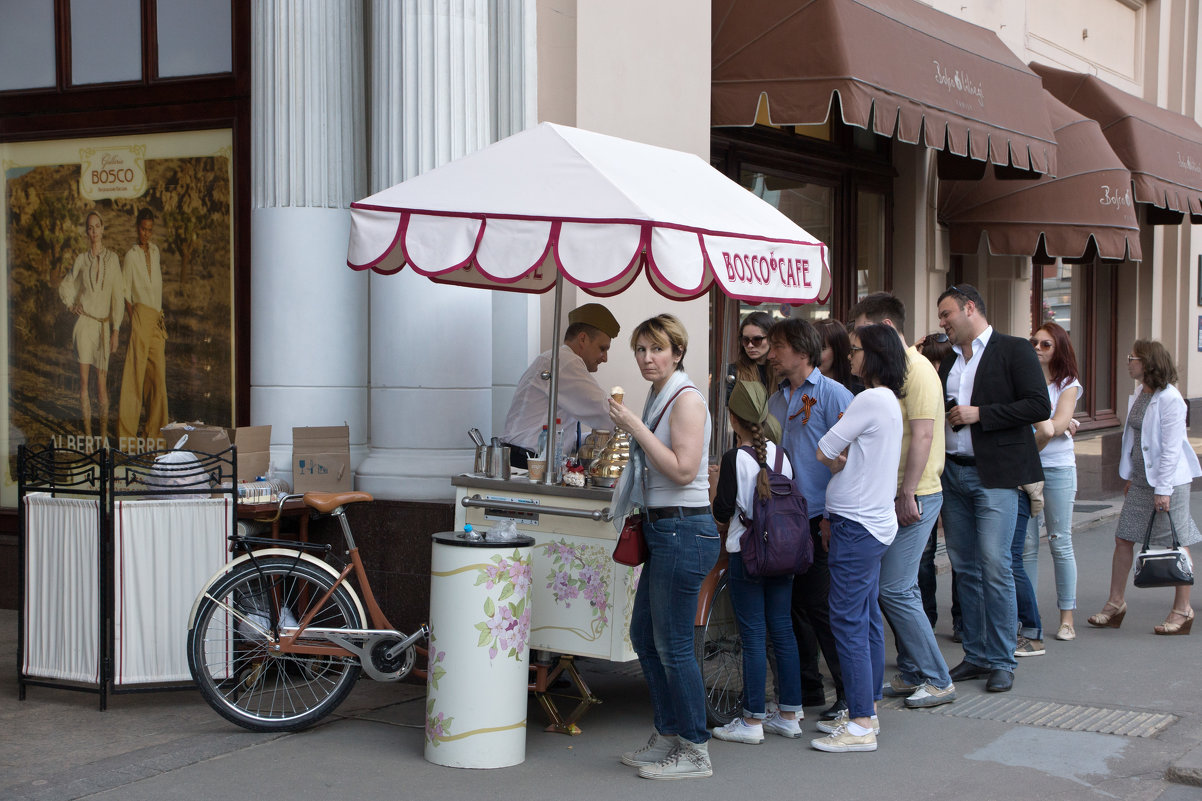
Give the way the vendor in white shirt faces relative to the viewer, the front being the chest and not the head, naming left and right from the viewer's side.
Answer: facing to the right of the viewer

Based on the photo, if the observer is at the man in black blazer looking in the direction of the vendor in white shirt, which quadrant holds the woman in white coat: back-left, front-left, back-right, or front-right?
back-right

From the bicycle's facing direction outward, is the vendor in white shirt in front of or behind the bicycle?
in front

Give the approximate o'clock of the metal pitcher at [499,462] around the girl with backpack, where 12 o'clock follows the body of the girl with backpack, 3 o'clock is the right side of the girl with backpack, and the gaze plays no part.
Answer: The metal pitcher is roughly at 11 o'clock from the girl with backpack.

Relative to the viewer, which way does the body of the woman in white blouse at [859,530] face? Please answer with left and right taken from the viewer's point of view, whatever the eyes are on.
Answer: facing to the left of the viewer

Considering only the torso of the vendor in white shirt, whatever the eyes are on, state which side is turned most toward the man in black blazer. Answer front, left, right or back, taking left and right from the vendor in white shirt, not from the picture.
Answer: front

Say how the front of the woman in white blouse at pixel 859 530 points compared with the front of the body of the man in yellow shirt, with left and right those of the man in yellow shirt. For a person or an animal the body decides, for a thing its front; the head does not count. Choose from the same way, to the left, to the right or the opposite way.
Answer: the same way

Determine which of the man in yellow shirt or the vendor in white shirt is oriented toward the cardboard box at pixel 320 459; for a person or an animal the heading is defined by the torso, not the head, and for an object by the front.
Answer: the man in yellow shirt

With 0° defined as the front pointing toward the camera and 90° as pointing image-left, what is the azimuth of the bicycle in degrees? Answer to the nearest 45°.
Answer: approximately 270°

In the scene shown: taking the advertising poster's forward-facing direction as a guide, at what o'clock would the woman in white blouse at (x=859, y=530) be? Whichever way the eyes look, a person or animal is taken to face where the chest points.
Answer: The woman in white blouse is roughly at 11 o'clock from the advertising poster.

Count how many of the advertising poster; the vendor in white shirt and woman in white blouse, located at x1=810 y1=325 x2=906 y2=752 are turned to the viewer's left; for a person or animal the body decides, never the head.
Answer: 1

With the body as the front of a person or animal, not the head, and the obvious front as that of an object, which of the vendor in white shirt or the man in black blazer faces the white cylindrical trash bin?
the man in black blazer

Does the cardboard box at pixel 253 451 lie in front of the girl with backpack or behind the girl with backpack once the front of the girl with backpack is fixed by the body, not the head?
in front

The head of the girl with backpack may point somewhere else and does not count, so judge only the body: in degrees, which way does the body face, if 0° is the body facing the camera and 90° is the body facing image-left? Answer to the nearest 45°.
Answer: approximately 135°

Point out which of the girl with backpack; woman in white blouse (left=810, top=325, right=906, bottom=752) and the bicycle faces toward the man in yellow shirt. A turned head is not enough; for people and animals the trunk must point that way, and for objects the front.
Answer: the bicycle

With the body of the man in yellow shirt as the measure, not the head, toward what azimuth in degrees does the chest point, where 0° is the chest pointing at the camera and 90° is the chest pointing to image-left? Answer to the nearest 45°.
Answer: approximately 90°

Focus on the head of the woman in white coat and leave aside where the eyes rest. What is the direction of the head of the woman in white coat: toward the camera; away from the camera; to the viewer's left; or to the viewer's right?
to the viewer's left

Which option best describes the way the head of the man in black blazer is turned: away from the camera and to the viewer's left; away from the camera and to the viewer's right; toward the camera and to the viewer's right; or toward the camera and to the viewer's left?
toward the camera and to the viewer's left

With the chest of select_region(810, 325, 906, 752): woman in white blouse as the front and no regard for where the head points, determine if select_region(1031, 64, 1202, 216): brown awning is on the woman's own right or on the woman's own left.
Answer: on the woman's own right
